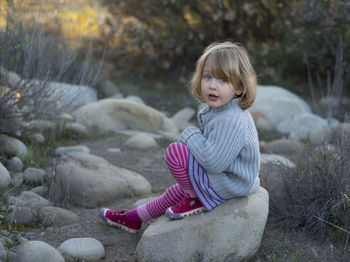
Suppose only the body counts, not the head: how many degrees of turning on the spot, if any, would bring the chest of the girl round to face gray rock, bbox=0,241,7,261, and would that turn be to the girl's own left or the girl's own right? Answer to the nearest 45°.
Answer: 0° — they already face it

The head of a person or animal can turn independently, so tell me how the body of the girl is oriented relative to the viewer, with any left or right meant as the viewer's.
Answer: facing to the left of the viewer

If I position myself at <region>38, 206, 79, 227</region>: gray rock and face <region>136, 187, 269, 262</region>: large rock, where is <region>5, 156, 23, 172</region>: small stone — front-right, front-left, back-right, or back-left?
back-left

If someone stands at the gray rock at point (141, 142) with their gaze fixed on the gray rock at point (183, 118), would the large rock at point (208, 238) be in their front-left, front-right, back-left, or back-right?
back-right
